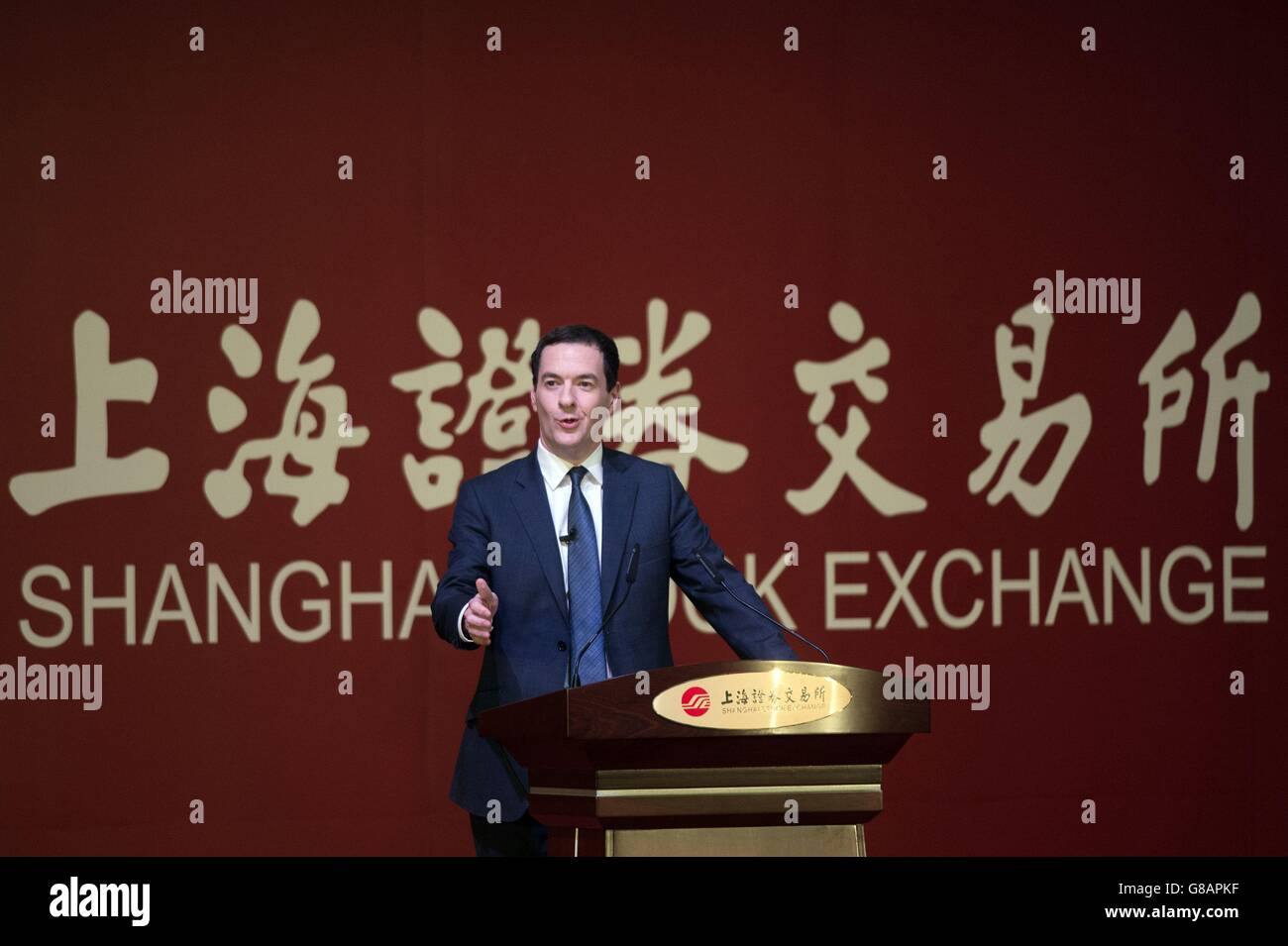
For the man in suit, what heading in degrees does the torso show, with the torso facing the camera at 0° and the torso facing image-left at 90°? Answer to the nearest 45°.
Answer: approximately 0°

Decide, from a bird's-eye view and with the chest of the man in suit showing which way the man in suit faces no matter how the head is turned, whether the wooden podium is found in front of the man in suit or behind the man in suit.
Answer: in front

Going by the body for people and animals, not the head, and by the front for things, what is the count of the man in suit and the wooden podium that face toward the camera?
2

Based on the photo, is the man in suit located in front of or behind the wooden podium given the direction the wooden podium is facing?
behind

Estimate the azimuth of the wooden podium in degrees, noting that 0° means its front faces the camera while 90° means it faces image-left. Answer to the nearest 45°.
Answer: approximately 0°
